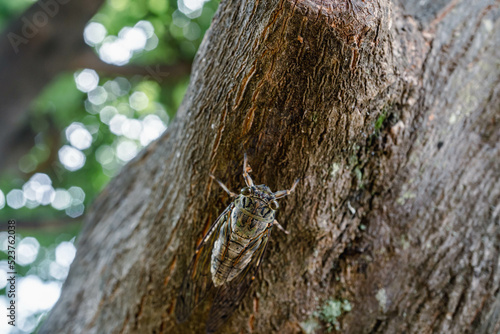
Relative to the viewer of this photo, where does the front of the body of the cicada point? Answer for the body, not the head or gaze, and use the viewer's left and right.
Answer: facing away from the viewer and to the right of the viewer
